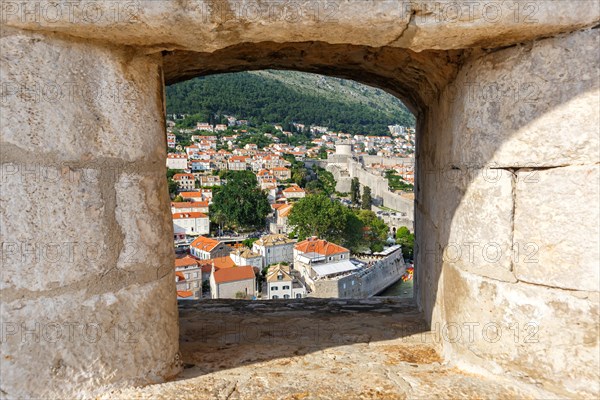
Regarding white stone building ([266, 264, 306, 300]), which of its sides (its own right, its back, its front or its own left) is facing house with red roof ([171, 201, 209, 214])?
back

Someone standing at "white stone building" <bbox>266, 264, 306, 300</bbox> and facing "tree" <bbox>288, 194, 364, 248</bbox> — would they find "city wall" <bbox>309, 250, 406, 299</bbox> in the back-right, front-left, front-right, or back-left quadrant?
front-right

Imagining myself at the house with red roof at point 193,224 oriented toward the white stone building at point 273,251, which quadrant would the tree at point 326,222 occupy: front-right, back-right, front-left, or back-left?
front-left

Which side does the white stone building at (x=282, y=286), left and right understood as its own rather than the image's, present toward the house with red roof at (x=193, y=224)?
back

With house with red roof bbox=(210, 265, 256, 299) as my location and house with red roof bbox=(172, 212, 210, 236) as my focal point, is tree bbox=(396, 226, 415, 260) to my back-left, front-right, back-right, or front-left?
front-right

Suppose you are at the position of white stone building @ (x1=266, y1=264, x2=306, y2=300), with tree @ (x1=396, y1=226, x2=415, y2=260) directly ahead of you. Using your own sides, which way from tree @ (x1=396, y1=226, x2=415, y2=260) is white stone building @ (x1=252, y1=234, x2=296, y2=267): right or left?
left

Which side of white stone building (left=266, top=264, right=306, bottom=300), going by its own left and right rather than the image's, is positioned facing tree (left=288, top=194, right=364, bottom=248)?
back

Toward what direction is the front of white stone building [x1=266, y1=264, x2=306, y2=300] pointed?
toward the camera
